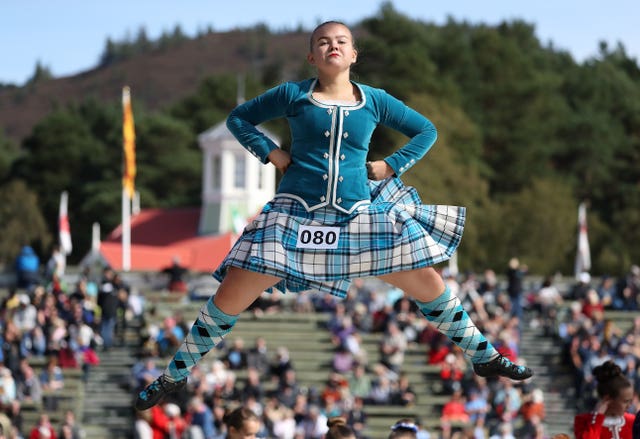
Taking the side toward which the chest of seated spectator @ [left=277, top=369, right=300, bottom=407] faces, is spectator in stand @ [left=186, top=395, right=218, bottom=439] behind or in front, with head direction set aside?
in front

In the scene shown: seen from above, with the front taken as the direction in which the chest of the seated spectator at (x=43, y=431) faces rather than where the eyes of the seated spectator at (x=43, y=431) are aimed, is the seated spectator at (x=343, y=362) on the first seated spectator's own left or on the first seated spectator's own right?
on the first seated spectator's own left

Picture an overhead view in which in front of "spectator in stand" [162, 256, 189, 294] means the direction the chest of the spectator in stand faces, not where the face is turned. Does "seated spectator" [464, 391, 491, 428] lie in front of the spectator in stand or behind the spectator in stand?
in front

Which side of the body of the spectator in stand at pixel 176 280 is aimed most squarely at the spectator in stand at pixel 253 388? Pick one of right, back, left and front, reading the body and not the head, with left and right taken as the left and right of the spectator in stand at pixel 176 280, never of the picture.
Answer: front

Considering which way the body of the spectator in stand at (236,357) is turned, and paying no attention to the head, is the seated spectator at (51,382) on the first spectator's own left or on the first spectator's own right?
on the first spectator's own right

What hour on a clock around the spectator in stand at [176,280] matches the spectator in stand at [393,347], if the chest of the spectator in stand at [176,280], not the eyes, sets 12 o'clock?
the spectator in stand at [393,347] is roughly at 11 o'clock from the spectator in stand at [176,280].

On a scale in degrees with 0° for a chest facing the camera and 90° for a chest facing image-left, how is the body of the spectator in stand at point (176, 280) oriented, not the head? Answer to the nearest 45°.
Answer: approximately 0°

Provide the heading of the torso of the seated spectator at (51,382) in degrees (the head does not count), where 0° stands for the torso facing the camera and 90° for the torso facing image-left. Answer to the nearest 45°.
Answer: approximately 0°

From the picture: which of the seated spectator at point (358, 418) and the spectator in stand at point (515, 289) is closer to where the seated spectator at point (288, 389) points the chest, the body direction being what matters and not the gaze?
the seated spectator

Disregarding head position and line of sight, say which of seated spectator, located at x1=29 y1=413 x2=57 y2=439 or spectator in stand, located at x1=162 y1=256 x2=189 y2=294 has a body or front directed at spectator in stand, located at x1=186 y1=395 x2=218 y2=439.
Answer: spectator in stand, located at x1=162 y1=256 x2=189 y2=294

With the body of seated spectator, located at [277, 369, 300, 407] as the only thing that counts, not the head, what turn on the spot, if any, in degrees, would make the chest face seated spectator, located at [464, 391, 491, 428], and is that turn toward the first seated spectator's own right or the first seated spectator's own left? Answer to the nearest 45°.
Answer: approximately 90° to the first seated spectator's own left
